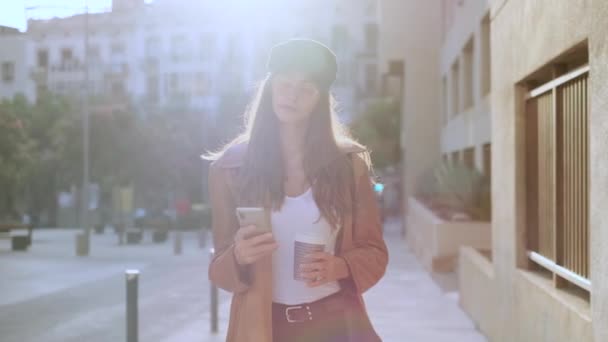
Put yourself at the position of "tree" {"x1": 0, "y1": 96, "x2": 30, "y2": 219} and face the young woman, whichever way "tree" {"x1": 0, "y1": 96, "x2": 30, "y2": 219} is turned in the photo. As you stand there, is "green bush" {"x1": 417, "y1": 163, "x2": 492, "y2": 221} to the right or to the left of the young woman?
left

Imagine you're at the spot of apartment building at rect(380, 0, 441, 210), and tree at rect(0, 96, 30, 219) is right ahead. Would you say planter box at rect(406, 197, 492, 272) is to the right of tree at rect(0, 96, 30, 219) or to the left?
left

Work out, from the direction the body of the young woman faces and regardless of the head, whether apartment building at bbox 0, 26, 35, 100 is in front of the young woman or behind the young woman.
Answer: behind

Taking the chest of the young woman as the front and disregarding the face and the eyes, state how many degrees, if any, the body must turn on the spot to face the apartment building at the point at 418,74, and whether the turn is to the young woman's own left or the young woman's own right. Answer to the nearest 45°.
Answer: approximately 180°

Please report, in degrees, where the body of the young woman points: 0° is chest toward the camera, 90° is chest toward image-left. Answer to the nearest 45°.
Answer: approximately 0°
